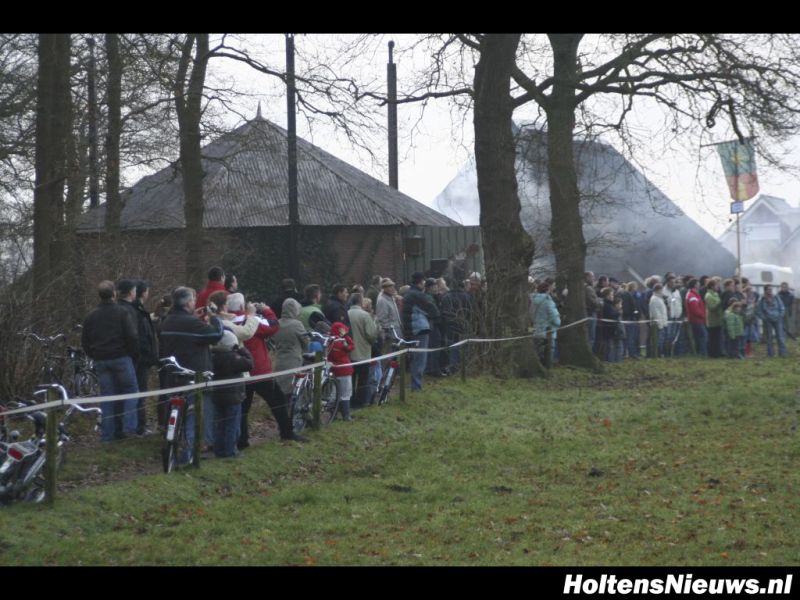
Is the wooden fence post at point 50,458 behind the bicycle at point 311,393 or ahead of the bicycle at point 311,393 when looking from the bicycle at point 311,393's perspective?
behind

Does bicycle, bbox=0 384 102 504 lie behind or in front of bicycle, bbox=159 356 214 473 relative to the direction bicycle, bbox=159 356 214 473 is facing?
behind

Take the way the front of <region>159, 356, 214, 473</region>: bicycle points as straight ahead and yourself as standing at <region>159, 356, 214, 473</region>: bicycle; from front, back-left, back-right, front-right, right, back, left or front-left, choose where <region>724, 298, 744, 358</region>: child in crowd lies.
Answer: front-right

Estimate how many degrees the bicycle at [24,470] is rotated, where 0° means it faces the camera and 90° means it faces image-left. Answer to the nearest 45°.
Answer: approximately 225°

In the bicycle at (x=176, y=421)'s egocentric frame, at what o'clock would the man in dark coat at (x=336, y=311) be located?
The man in dark coat is roughly at 1 o'clock from the bicycle.

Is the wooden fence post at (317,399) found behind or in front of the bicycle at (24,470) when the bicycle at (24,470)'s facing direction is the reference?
in front

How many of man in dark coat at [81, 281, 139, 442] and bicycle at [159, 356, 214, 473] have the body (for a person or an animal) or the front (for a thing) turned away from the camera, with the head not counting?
2

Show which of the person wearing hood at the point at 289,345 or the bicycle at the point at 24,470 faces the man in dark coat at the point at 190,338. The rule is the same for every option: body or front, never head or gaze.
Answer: the bicycle

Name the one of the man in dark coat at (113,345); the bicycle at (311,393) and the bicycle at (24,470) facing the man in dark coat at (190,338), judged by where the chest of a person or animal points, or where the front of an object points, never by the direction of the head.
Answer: the bicycle at (24,470)

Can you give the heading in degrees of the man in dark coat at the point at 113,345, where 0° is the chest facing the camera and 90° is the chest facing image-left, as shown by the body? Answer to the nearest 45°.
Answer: approximately 180°

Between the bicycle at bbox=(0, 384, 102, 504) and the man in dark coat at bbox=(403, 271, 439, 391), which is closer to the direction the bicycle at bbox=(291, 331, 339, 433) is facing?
the man in dark coat

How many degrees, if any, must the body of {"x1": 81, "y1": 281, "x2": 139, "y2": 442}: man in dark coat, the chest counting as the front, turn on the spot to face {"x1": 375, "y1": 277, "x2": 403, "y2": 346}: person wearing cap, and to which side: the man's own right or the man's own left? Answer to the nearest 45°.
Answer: approximately 45° to the man's own right

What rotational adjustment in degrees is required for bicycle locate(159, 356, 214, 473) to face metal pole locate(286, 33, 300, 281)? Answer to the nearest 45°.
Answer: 0° — it already faces it

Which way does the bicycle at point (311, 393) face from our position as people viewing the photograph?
facing away from the viewer and to the right of the viewer
